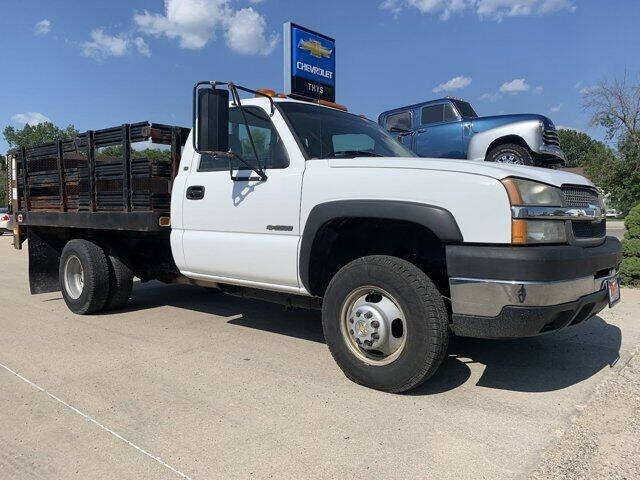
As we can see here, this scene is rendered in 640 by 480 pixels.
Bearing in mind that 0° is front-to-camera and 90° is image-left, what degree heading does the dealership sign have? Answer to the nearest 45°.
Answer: approximately 315°

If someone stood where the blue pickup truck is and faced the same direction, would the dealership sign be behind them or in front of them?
behind

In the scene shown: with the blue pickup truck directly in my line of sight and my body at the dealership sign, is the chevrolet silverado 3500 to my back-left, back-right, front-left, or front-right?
front-right

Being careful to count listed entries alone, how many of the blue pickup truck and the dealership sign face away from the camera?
0

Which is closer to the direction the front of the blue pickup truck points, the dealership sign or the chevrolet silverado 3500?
the chevrolet silverado 3500

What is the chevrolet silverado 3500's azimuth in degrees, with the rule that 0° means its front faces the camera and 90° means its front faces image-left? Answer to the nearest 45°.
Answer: approximately 315°

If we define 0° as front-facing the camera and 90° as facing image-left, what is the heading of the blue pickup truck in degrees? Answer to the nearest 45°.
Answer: approximately 315°

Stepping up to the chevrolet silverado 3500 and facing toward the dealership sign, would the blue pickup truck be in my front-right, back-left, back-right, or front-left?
front-right

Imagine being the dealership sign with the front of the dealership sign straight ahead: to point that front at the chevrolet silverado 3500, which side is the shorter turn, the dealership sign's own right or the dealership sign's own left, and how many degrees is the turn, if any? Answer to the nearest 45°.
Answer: approximately 45° to the dealership sign's own right

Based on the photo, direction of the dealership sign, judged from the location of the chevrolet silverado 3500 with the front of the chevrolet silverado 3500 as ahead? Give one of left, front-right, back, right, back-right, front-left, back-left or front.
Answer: back-left

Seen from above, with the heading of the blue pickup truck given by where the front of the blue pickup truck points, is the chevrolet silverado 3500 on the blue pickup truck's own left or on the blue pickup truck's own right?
on the blue pickup truck's own right

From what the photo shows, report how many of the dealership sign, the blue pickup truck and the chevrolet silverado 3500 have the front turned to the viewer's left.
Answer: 0

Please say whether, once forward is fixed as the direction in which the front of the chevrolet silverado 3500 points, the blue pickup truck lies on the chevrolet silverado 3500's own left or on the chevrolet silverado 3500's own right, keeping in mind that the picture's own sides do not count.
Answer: on the chevrolet silverado 3500's own left

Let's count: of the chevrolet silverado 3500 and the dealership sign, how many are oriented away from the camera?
0
